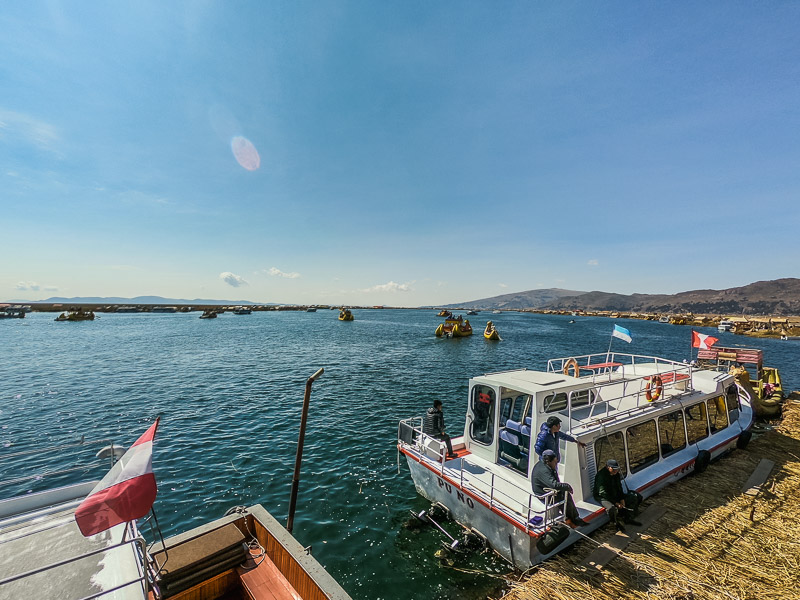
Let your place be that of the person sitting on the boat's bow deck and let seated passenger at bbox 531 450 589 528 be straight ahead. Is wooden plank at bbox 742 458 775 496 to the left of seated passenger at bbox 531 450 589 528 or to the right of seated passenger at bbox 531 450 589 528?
left

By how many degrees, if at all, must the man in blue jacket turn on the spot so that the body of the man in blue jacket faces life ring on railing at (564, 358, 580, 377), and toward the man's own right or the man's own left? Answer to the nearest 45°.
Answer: approximately 135° to the man's own left

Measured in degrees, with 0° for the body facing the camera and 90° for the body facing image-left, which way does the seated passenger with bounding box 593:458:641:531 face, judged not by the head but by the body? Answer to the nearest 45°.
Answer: approximately 315°

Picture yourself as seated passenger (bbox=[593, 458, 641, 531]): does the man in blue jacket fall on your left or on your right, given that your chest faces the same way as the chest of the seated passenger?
on your right

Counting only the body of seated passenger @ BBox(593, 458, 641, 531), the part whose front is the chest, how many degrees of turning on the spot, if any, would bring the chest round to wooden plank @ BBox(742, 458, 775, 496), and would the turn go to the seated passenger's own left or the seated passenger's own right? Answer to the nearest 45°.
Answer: approximately 90° to the seated passenger's own left

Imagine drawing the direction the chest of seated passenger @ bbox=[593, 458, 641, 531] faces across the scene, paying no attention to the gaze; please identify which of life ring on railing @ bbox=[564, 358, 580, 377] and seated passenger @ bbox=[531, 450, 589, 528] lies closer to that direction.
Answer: the seated passenger

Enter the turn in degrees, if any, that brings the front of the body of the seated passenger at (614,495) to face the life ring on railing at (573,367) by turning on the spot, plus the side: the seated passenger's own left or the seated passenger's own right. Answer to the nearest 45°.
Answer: approximately 135° to the seated passenger's own left
